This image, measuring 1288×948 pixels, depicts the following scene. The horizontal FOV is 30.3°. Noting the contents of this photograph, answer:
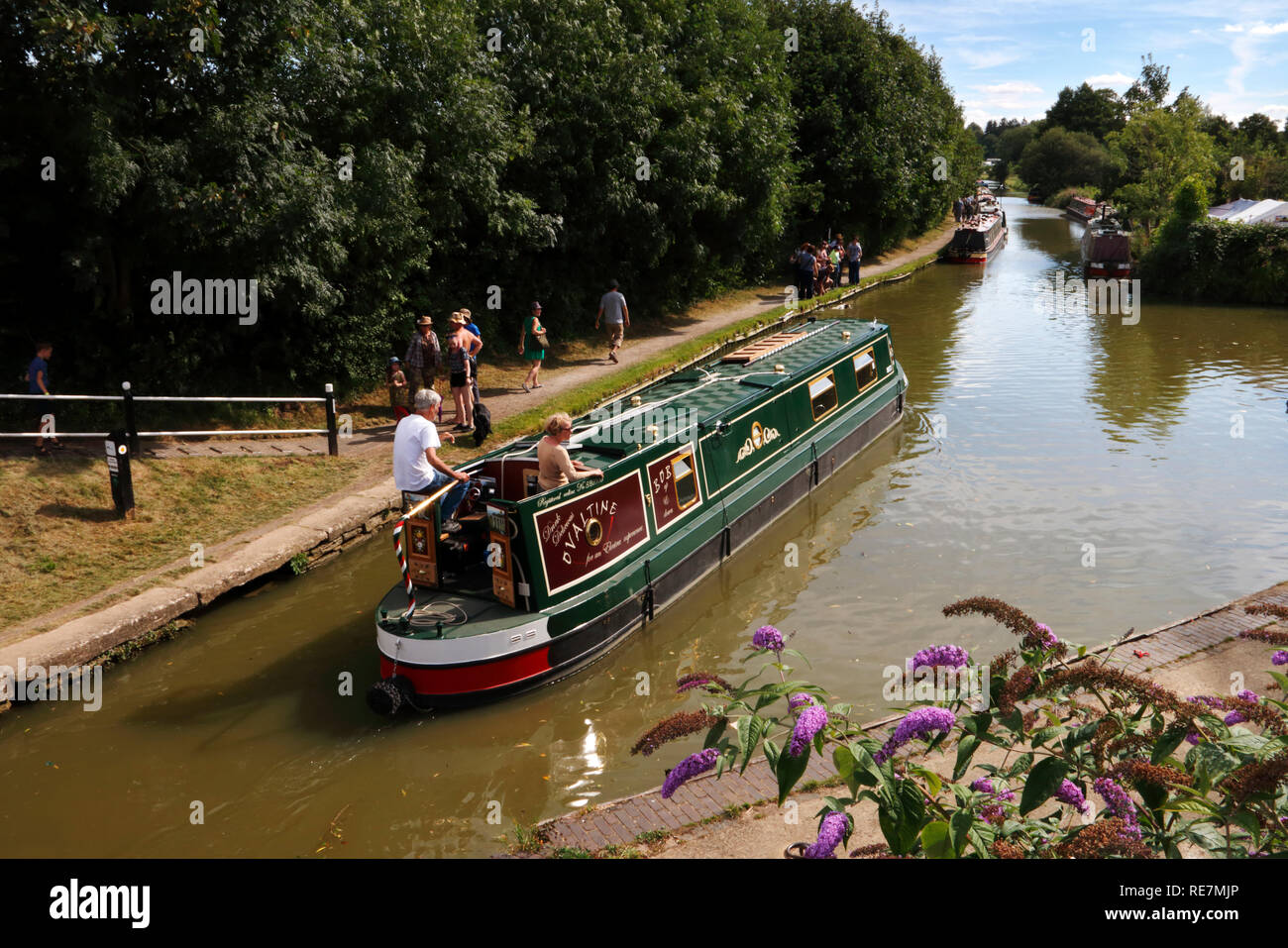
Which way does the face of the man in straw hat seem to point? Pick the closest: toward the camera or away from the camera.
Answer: toward the camera

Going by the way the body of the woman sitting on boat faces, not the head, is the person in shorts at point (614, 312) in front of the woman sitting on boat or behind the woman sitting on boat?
in front

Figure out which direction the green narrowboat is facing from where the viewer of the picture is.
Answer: facing away from the viewer and to the right of the viewer

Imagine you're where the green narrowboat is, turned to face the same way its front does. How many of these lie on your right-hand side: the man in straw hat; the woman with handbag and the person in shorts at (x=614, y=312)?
0

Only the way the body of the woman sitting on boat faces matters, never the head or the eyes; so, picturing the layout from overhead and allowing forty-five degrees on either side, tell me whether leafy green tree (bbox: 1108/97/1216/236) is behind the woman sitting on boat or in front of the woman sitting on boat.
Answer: in front

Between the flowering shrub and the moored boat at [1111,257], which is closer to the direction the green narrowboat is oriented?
the moored boat

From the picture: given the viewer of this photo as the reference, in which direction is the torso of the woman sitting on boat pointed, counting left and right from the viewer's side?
facing away from the viewer and to the right of the viewer

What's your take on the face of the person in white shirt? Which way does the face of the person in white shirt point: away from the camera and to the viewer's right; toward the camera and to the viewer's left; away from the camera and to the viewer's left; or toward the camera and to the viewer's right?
away from the camera and to the viewer's right

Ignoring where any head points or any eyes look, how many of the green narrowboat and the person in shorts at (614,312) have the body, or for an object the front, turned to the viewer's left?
0
